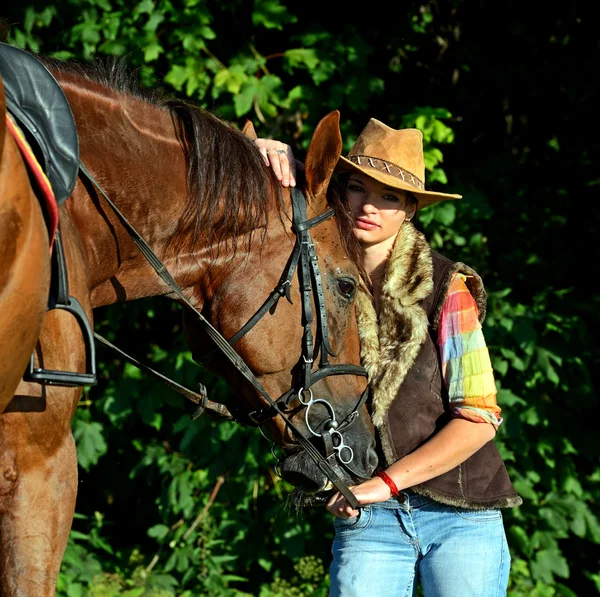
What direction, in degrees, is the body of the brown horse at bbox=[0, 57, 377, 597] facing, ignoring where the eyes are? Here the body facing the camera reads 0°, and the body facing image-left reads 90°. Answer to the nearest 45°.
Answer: approximately 270°

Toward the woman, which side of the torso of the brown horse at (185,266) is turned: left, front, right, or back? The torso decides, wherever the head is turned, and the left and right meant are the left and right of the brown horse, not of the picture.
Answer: front
